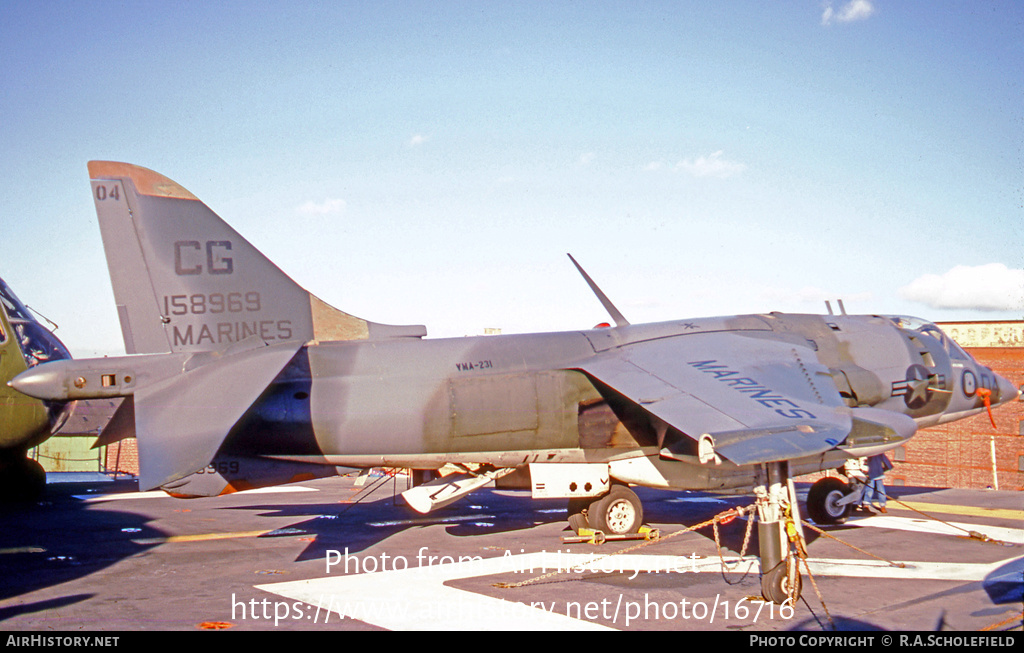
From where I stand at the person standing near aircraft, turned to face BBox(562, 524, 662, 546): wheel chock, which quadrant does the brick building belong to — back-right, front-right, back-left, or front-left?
back-right

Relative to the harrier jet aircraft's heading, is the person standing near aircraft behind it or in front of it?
in front

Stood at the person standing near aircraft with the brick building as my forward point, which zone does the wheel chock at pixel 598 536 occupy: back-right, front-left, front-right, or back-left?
back-left

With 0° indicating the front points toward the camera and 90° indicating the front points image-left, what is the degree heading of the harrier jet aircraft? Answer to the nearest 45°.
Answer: approximately 225°
